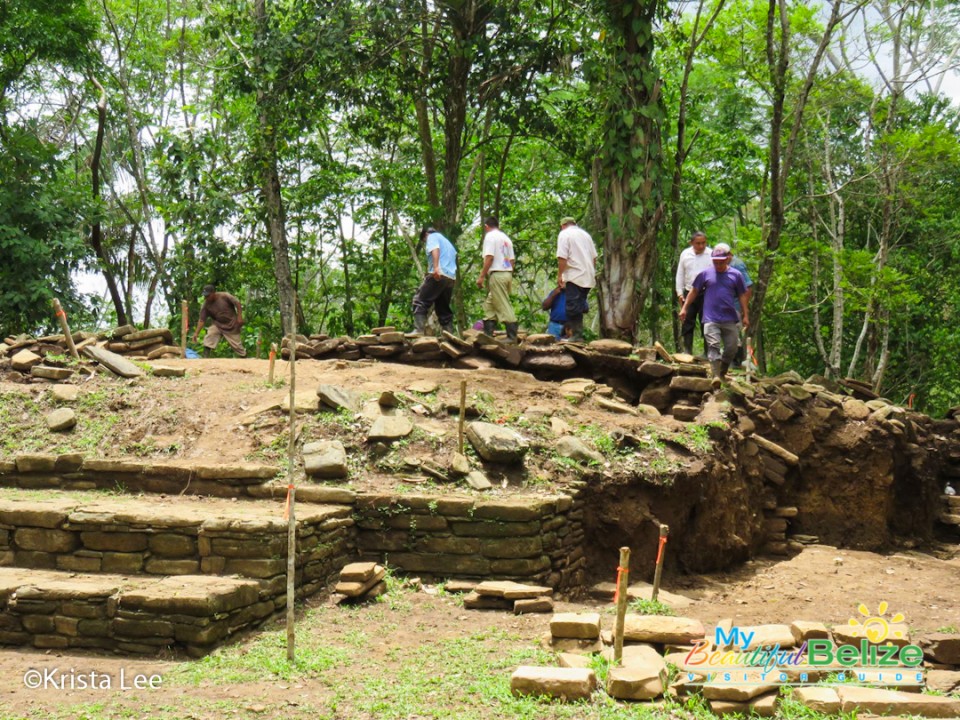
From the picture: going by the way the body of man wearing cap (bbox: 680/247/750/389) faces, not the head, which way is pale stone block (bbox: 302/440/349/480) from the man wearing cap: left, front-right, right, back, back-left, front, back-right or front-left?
front-right

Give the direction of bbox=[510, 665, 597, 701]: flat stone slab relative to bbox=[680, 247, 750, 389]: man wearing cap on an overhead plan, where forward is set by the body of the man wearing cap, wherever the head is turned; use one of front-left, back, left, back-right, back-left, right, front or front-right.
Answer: front

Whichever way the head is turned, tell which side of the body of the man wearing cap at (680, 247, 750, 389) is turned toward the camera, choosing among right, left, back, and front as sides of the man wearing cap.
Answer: front

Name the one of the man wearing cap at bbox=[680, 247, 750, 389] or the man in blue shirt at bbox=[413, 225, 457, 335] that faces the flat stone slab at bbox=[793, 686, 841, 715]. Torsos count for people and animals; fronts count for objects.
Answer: the man wearing cap

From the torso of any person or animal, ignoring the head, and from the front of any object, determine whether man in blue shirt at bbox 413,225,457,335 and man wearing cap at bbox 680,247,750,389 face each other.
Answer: no

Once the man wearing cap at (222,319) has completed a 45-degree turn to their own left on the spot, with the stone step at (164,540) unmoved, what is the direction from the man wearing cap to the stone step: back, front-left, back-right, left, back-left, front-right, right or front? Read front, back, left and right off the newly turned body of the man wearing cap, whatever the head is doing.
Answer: front

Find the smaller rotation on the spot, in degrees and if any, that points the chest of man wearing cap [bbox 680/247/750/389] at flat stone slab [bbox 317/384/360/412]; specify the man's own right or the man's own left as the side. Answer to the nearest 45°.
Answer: approximately 45° to the man's own right

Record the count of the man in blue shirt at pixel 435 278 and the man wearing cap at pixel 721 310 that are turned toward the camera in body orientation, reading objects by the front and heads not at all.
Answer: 1

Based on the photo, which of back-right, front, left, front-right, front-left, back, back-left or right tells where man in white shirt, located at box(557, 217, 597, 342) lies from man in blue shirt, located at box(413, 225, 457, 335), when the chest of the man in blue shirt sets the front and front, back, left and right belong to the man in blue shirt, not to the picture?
back

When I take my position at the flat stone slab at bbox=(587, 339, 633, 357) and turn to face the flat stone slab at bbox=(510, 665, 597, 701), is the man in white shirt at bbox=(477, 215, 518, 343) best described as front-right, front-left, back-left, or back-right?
back-right

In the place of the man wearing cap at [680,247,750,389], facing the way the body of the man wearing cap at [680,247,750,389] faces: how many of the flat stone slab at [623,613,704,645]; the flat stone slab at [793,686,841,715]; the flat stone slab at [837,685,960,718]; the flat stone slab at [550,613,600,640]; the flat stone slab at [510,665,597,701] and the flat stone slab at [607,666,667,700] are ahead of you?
6

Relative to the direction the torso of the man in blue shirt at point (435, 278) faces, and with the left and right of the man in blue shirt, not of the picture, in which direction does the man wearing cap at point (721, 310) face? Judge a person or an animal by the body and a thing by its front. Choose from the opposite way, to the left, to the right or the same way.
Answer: to the left

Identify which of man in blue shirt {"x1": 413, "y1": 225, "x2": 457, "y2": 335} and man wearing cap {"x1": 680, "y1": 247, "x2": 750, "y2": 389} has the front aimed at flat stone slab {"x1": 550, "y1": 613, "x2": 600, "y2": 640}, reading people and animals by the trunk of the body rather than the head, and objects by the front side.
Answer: the man wearing cap

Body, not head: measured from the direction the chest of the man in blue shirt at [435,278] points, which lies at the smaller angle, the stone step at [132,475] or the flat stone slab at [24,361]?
the flat stone slab

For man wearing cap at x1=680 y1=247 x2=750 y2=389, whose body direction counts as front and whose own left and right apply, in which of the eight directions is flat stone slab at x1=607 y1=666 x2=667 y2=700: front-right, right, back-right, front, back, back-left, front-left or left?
front

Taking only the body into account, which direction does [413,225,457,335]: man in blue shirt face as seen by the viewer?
to the viewer's left

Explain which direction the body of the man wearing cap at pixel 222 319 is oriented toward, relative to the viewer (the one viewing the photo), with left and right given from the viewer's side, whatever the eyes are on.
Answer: facing the viewer and to the left of the viewer

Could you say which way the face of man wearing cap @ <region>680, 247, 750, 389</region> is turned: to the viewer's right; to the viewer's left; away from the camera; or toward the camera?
toward the camera
